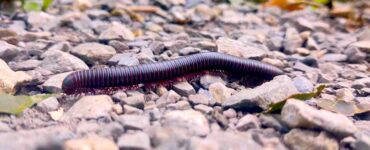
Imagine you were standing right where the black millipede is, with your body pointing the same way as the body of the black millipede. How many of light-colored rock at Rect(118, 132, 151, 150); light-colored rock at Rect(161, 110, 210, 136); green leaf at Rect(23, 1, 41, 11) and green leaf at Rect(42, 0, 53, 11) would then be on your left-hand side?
2
